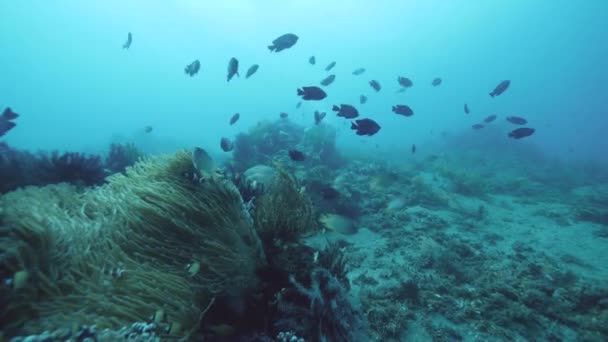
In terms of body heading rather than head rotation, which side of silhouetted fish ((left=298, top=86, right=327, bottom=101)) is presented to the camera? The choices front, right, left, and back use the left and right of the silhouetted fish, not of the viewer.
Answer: right

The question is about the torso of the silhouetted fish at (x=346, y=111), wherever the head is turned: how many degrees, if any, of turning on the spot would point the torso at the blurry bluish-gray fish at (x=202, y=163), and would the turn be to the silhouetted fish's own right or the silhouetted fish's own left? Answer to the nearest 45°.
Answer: approximately 135° to the silhouetted fish's own right

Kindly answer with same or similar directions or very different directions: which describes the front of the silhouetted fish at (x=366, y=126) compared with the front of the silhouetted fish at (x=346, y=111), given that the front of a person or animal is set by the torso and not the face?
same or similar directions

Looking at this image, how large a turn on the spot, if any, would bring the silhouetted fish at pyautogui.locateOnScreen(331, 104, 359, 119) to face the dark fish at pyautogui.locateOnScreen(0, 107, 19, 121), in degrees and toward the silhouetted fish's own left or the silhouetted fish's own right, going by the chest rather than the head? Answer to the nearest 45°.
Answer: approximately 180°
